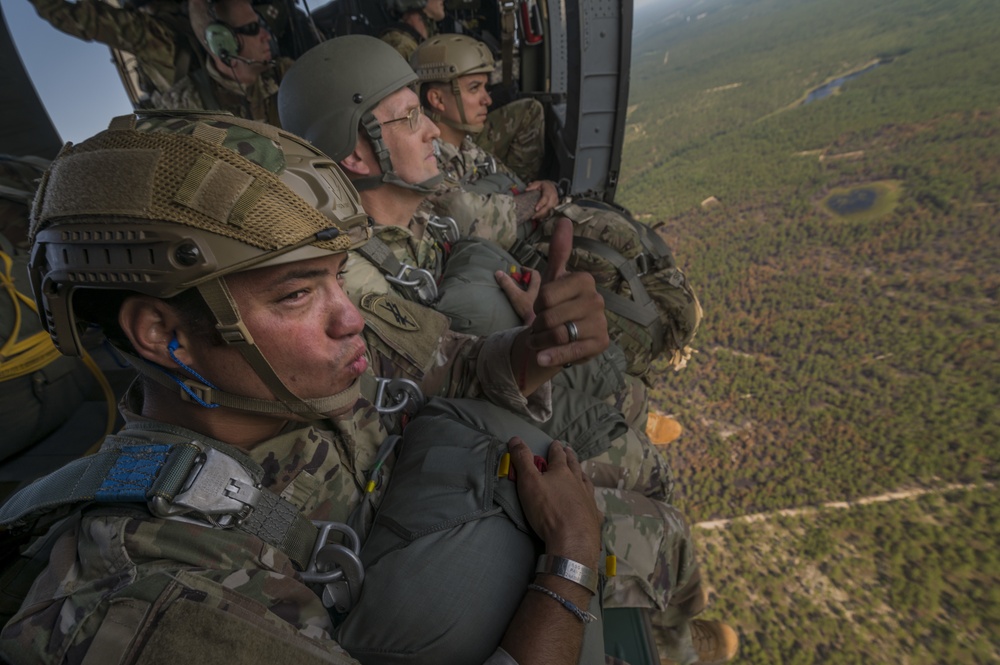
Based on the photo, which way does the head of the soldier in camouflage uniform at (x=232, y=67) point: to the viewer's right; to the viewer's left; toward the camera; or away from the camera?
to the viewer's right

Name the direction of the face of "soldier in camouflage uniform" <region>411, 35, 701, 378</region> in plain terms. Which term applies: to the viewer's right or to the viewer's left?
to the viewer's right

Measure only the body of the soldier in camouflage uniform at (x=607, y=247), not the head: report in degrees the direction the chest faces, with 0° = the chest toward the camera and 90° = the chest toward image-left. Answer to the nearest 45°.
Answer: approximately 270°

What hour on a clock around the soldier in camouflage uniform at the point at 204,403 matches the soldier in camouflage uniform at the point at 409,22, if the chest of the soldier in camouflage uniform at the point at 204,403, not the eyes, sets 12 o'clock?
the soldier in camouflage uniform at the point at 409,22 is roughly at 10 o'clock from the soldier in camouflage uniform at the point at 204,403.

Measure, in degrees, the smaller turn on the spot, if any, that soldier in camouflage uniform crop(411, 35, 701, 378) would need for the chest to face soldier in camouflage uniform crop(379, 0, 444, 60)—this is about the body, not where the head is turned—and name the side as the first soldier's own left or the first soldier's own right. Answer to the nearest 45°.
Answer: approximately 135° to the first soldier's own left

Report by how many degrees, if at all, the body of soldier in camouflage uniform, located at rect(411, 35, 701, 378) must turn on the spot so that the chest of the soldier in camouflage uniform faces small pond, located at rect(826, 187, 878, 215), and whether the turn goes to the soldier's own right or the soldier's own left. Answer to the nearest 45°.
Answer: approximately 45° to the soldier's own left

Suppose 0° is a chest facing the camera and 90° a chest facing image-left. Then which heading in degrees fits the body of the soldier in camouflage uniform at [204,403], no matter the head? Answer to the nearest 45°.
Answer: approximately 270°

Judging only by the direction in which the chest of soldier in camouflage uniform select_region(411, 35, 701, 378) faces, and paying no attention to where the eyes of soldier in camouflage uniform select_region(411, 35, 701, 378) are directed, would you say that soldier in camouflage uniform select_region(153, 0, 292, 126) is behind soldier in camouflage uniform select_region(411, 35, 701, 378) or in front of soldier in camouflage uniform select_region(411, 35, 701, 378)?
behind
